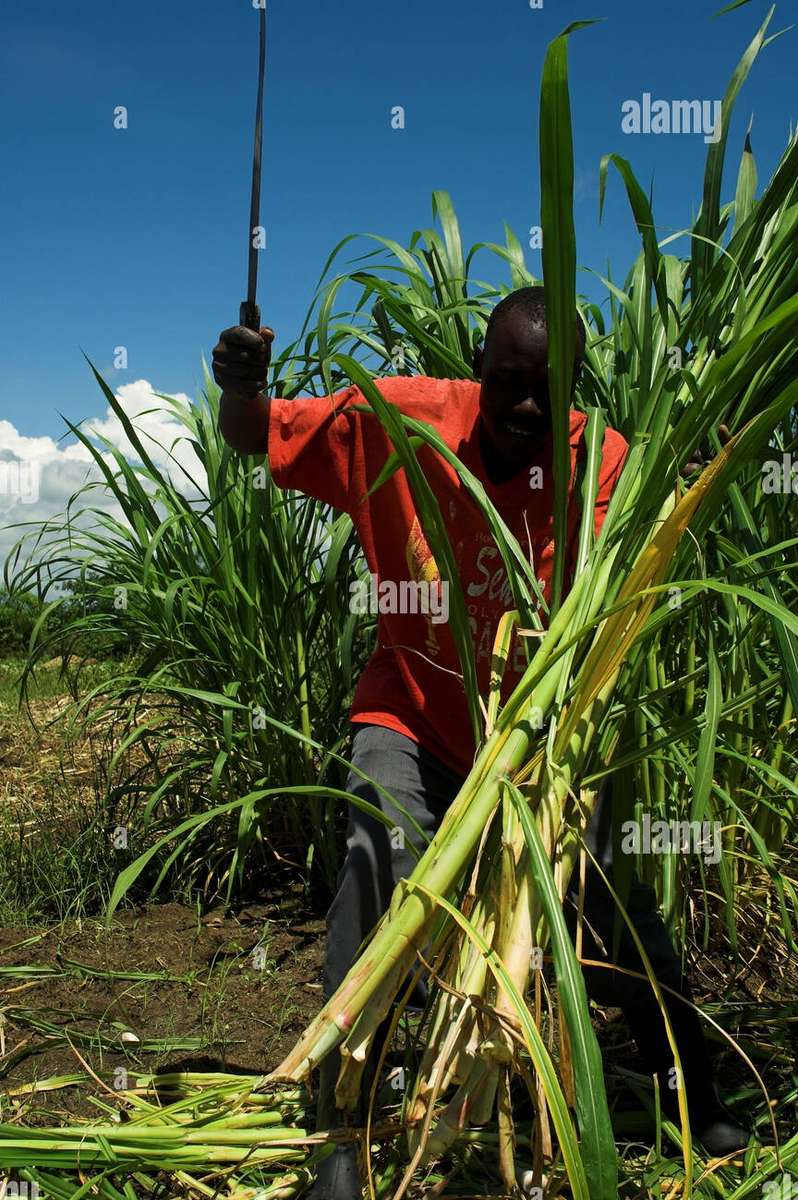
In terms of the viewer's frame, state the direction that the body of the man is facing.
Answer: toward the camera
